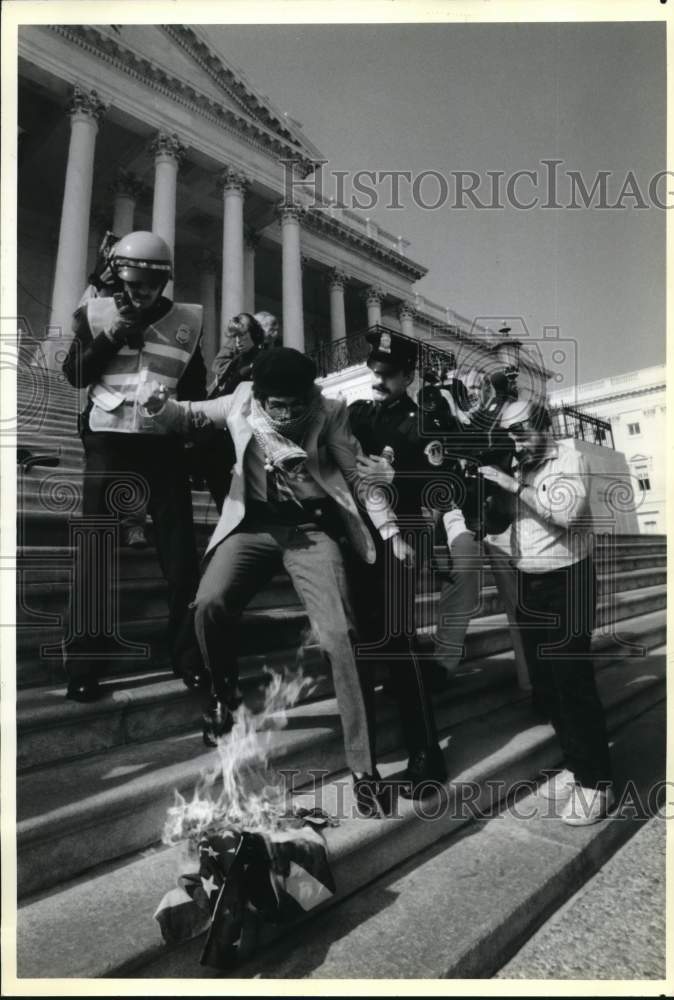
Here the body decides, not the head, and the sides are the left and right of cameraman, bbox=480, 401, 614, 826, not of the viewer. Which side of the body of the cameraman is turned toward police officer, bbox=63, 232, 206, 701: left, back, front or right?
front

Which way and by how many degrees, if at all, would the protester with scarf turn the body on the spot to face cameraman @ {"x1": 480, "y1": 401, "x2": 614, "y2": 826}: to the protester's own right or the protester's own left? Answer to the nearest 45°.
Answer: approximately 90° to the protester's own left

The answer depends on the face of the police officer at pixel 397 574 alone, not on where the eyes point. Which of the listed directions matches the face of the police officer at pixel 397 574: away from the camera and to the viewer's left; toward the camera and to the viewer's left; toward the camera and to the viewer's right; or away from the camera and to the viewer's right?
toward the camera and to the viewer's left

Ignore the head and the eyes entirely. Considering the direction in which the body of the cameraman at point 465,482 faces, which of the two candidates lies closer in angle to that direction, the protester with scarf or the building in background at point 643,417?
the protester with scarf

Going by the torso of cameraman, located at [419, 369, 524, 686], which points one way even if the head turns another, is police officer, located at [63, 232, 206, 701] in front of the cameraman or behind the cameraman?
in front

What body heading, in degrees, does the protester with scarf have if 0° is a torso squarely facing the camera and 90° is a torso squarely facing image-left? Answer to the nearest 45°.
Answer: approximately 0°

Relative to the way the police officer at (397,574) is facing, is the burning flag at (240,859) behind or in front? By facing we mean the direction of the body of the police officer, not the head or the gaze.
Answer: in front

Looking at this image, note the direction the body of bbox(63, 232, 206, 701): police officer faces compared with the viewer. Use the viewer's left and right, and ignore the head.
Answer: facing the viewer

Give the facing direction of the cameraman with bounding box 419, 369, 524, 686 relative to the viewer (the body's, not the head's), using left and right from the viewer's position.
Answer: facing the viewer and to the left of the viewer

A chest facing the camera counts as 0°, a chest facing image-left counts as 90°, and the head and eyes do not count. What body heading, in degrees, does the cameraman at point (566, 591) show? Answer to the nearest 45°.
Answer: approximately 45°
